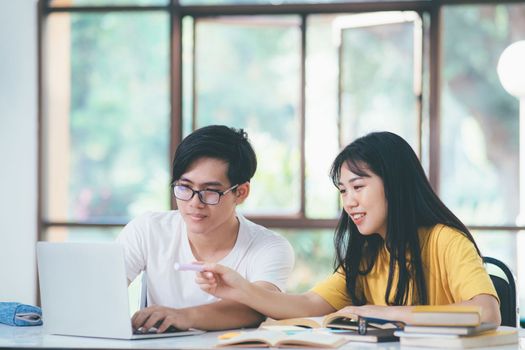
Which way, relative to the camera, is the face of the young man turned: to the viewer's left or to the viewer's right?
to the viewer's left

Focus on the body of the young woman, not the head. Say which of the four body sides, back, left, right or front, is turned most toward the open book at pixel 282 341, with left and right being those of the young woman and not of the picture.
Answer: front

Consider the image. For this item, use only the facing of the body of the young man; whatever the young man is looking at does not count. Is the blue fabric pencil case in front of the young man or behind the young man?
in front

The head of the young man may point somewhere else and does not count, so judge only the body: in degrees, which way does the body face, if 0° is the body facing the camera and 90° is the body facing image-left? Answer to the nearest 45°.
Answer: approximately 45°

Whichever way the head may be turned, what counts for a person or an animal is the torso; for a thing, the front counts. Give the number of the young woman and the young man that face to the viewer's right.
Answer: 0

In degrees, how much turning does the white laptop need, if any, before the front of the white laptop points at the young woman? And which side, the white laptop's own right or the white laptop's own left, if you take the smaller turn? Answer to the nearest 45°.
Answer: approximately 45° to the white laptop's own right

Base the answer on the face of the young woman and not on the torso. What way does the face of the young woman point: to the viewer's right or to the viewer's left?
to the viewer's left

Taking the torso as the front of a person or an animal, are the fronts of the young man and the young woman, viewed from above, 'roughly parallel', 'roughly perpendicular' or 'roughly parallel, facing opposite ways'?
roughly parallel

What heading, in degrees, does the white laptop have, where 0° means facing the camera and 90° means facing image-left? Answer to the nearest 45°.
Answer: approximately 225°

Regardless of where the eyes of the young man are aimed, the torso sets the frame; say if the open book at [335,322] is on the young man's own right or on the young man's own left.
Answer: on the young man's own left

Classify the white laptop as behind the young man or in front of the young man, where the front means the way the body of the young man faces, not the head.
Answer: in front

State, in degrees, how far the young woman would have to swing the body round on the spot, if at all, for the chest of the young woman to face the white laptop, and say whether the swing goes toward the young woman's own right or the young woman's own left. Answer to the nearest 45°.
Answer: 0° — they already face it

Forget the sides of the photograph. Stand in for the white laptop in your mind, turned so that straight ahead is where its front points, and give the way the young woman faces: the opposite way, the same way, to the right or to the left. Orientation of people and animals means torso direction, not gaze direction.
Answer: the opposite way
